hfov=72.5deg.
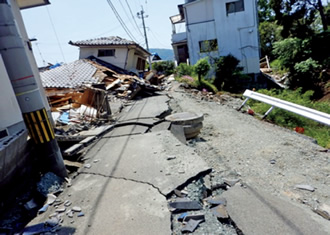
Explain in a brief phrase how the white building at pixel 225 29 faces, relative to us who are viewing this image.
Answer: facing to the left of the viewer

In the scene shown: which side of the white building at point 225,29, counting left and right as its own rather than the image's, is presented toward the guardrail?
left

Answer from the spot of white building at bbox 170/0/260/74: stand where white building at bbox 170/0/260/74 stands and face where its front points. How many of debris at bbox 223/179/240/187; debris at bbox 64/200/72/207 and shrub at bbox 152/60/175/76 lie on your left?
2

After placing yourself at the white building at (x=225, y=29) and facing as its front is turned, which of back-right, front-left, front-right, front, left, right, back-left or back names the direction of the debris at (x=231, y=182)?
left

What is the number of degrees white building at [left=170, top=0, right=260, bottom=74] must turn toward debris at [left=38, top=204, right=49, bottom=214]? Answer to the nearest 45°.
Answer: approximately 90° to its left

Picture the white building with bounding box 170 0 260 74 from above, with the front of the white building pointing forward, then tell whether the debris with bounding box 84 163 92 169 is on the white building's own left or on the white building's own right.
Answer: on the white building's own left

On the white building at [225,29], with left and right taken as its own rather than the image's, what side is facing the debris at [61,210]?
left

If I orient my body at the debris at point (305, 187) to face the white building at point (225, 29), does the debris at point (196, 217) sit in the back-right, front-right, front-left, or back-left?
back-left
